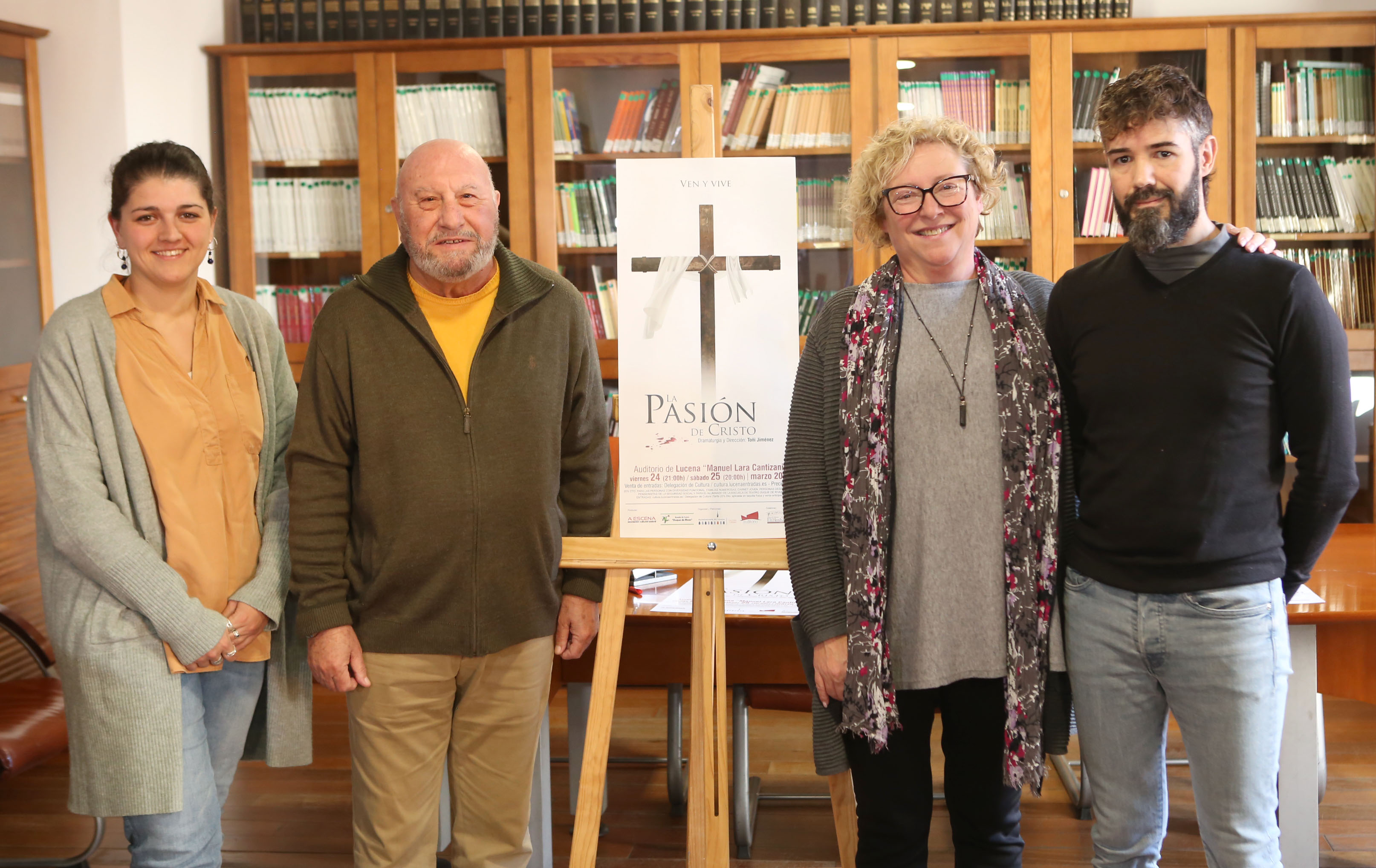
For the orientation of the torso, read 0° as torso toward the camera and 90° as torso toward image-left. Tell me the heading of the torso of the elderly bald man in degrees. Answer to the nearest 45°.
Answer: approximately 0°

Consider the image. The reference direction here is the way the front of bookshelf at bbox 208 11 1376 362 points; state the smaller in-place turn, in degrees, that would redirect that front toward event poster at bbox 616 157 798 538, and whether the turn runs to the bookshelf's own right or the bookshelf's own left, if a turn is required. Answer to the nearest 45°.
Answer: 0° — it already faces it

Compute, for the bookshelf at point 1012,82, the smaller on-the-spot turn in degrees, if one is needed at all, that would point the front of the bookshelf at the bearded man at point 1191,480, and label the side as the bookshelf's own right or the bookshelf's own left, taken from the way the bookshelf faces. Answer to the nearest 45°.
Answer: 0° — it already faces them

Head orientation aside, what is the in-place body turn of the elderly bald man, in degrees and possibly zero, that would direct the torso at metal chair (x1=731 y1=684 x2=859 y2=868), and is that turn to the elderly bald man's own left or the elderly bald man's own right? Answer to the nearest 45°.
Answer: approximately 135° to the elderly bald man's own left

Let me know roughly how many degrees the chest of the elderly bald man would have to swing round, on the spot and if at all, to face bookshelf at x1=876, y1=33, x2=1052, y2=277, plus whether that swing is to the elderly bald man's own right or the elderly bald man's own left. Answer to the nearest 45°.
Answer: approximately 135° to the elderly bald man's own left

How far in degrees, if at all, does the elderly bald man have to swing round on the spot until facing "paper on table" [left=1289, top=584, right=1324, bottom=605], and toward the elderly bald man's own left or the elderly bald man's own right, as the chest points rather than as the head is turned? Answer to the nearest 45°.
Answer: approximately 90° to the elderly bald man's own left

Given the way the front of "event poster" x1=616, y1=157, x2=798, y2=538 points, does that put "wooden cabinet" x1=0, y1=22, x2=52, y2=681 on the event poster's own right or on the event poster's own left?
on the event poster's own right
